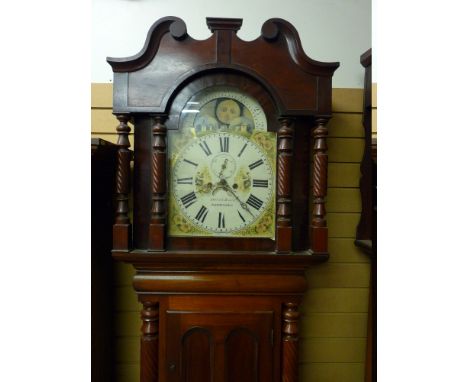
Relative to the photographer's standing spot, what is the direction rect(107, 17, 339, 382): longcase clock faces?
facing the viewer
